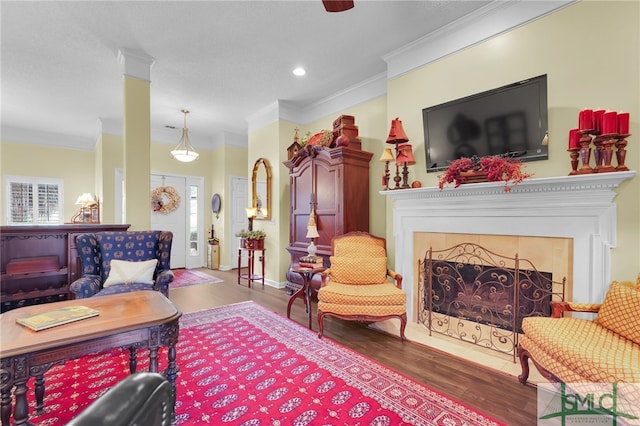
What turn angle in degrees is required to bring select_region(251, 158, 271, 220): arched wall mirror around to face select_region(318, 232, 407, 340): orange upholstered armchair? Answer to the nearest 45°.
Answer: approximately 45° to its left

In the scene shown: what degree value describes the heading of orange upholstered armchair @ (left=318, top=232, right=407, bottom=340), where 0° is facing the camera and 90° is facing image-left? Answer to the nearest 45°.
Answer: approximately 0°

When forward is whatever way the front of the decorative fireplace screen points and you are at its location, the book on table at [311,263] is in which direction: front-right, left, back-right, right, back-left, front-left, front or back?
front-right

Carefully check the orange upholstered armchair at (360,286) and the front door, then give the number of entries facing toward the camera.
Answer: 2

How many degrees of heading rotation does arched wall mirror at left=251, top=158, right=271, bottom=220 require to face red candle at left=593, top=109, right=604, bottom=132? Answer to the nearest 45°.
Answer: approximately 90° to its left

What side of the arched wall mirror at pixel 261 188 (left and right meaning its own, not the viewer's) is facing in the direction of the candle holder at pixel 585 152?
left

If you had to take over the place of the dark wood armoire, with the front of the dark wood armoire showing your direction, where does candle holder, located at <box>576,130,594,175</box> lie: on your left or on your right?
on your left

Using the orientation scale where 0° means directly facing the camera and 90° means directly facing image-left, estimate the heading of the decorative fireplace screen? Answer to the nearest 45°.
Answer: approximately 45°

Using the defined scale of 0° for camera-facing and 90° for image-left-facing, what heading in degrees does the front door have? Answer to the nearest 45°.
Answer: approximately 0°

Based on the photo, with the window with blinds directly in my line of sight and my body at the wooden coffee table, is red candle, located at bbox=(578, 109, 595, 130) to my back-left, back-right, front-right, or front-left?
back-right

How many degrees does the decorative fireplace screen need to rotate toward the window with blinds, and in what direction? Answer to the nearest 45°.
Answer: approximately 45° to its right
